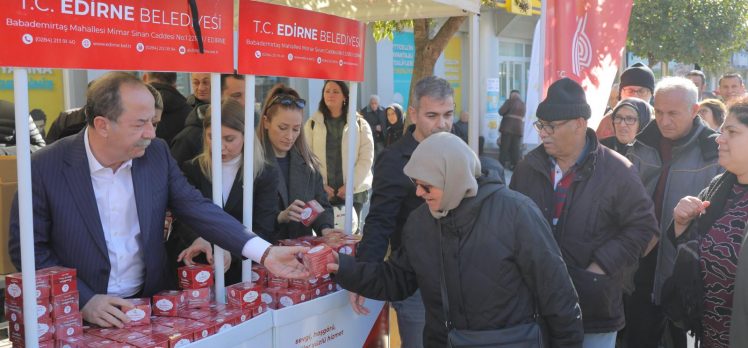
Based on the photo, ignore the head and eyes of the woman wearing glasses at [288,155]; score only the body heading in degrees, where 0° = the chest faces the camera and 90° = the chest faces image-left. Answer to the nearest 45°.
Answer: approximately 315°

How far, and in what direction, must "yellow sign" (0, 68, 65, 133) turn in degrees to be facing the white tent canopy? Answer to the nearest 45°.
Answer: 0° — it already faces it

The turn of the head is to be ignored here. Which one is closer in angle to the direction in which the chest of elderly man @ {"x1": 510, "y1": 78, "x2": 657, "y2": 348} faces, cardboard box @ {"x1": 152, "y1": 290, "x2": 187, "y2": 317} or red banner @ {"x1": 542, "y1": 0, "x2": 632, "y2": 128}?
the cardboard box

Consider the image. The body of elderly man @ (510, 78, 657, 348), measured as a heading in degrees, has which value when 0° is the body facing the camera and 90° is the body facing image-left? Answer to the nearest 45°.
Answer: approximately 45°

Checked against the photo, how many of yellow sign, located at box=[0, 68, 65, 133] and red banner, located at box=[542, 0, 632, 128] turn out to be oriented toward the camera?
2

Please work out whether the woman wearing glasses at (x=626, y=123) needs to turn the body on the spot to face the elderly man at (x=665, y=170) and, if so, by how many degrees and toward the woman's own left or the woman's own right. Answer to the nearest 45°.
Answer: approximately 45° to the woman's own left

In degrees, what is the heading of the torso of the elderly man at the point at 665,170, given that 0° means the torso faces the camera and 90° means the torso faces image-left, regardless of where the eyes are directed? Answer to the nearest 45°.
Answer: approximately 45°

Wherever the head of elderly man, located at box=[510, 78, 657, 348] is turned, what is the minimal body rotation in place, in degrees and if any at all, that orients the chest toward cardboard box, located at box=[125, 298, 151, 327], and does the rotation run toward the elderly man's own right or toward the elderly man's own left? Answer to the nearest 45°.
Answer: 0° — they already face it

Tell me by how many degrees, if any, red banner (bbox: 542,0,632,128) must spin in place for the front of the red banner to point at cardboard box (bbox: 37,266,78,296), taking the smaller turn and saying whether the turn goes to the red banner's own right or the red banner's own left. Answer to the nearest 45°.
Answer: approximately 45° to the red banner's own right

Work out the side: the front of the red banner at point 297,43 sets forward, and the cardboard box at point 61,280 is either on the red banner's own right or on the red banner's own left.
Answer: on the red banner's own right
